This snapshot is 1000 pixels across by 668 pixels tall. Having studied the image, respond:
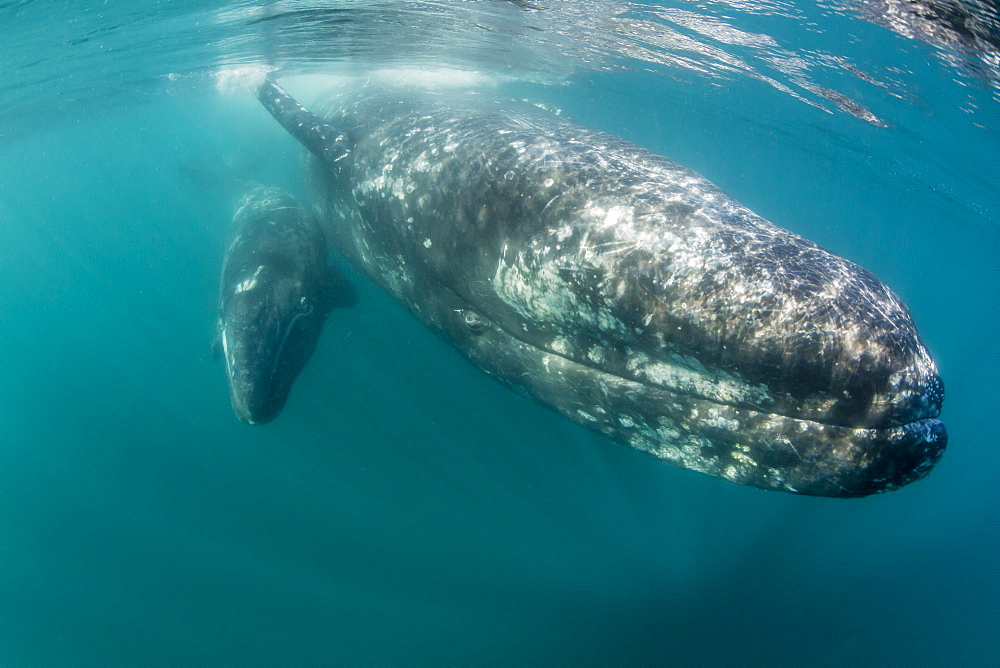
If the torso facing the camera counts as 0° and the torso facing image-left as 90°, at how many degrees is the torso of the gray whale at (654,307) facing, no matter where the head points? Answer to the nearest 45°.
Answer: approximately 315°

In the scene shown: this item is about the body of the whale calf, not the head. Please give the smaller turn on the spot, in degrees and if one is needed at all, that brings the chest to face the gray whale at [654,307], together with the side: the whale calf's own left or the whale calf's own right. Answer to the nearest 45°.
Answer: approximately 45° to the whale calf's own left

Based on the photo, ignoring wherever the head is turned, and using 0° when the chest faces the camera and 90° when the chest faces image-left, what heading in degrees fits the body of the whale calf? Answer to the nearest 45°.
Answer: approximately 0°
